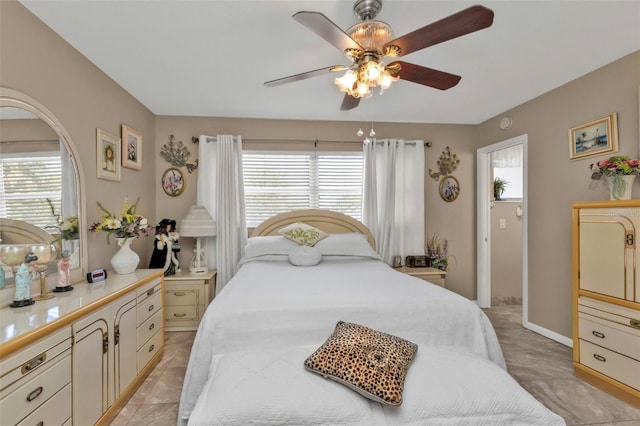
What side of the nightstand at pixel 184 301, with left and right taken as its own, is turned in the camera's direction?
front

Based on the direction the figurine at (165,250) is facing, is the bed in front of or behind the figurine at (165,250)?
in front

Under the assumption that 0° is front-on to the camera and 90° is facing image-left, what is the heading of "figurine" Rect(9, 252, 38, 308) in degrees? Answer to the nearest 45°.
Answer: approximately 315°

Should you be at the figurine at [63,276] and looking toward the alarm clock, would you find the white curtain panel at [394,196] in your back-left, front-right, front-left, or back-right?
front-right

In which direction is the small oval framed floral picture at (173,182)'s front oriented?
toward the camera

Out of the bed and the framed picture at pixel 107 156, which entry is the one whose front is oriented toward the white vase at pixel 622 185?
the framed picture

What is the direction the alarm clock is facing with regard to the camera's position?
facing the viewer and to the right of the viewer

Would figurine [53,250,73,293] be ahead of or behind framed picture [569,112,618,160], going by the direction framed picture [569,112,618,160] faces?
ahead

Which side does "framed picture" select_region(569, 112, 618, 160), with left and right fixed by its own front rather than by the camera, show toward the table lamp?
front

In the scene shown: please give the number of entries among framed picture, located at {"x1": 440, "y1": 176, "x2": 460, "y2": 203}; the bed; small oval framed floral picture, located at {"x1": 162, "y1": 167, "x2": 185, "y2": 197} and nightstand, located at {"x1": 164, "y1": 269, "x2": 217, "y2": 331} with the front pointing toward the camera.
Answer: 4

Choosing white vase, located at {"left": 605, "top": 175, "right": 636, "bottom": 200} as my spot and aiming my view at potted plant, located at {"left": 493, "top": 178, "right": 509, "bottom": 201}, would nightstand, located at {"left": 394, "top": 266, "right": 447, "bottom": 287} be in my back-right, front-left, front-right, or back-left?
front-left
